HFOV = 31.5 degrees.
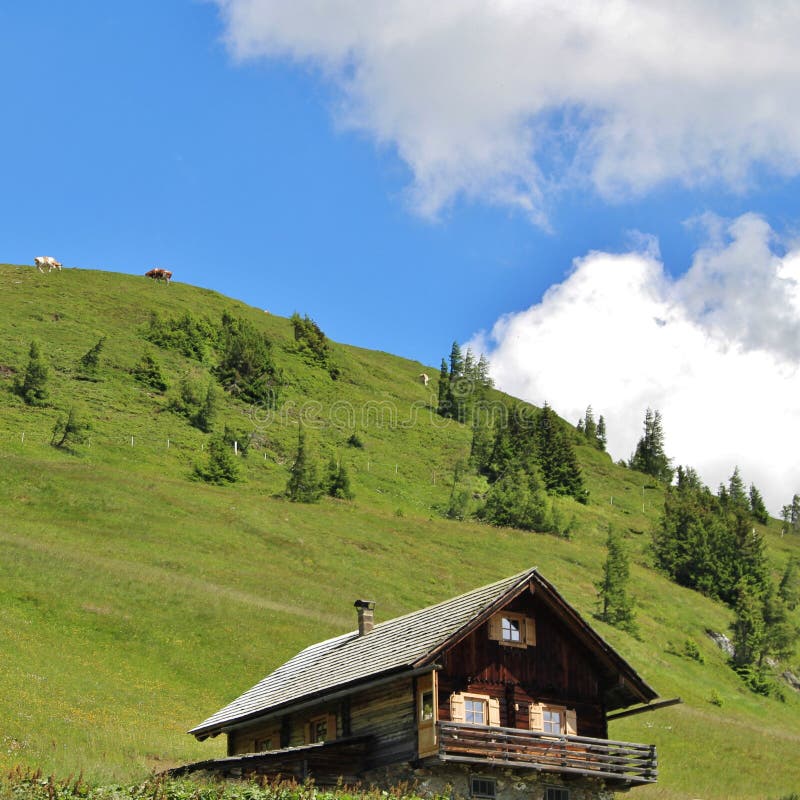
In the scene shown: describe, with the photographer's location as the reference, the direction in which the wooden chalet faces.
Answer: facing the viewer and to the right of the viewer
